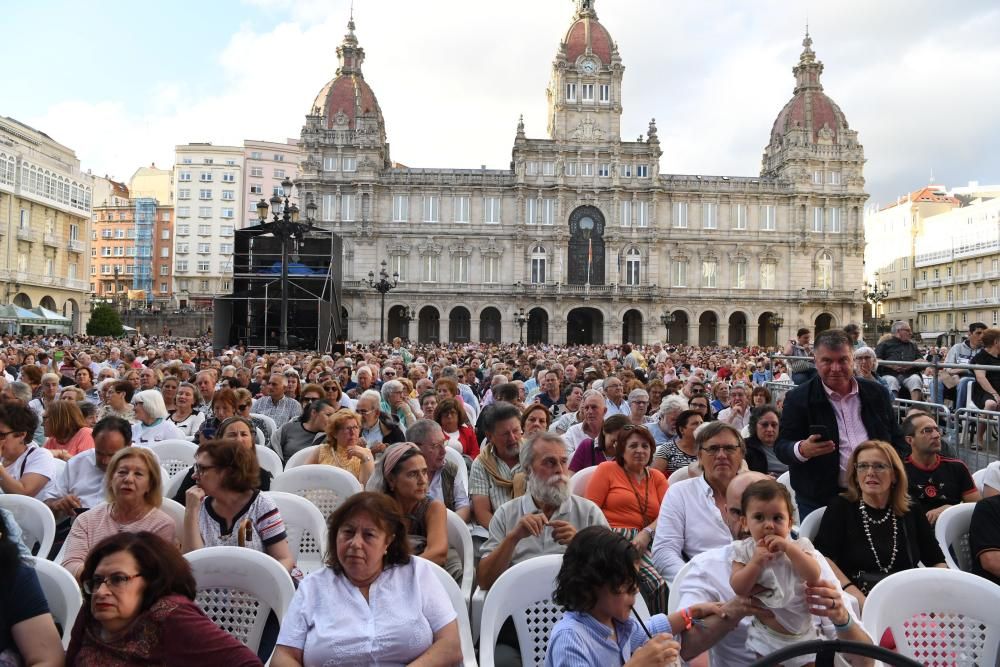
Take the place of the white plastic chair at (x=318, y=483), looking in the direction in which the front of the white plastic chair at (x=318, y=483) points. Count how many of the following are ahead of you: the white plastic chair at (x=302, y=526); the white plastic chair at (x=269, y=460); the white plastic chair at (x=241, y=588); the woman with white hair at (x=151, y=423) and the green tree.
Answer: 2

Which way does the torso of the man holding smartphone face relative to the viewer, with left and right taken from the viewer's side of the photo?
facing the viewer

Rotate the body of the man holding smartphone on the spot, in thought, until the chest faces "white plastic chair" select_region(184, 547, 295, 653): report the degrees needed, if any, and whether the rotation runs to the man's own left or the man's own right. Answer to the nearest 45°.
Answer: approximately 45° to the man's own right

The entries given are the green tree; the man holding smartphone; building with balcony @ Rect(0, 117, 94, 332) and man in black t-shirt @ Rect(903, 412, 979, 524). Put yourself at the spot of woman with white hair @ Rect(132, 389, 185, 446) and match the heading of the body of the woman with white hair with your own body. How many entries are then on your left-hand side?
2

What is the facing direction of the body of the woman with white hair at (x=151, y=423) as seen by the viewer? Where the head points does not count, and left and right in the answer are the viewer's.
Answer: facing the viewer and to the left of the viewer

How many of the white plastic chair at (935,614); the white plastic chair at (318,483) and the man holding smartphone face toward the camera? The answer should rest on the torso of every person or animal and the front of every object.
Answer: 3

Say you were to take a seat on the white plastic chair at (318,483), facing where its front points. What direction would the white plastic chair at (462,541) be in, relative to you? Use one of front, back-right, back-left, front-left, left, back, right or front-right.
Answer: front-left

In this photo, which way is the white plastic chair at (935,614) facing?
toward the camera

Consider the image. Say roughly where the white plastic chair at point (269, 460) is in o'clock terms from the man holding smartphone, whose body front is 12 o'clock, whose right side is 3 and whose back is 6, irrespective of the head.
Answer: The white plastic chair is roughly at 3 o'clock from the man holding smartphone.

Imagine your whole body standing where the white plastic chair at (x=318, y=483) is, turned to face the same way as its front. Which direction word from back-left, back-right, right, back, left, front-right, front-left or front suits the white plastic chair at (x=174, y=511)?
front-right

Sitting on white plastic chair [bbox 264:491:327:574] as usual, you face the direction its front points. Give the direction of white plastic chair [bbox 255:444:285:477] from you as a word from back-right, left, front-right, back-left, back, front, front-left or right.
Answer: back-right

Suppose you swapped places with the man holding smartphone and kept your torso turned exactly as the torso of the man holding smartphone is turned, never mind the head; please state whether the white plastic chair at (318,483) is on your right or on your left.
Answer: on your right

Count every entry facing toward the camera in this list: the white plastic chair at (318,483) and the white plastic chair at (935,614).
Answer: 2

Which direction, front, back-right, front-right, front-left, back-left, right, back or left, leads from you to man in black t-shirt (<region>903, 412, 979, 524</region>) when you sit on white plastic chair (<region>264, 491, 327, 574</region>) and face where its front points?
back-left

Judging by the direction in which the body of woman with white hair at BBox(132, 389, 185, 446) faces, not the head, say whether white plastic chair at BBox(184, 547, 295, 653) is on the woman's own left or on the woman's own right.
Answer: on the woman's own left
